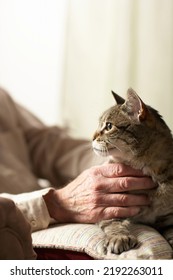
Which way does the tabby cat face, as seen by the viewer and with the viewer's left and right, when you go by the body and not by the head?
facing to the left of the viewer
